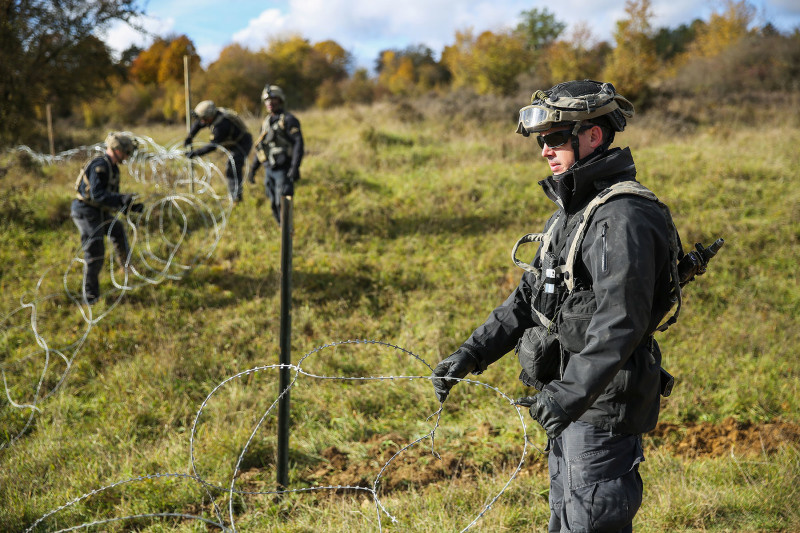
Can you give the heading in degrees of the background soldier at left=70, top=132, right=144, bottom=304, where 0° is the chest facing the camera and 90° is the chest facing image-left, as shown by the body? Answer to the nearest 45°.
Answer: approximately 270°

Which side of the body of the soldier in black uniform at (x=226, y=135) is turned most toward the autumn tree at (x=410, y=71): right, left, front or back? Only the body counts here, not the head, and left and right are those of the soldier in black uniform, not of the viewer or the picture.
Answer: right

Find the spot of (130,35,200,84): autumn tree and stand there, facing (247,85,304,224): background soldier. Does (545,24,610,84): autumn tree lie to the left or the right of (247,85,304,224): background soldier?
left

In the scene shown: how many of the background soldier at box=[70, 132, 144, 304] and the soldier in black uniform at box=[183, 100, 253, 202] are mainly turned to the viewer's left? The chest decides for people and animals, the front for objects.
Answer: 1

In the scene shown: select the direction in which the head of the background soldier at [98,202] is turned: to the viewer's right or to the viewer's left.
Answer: to the viewer's right

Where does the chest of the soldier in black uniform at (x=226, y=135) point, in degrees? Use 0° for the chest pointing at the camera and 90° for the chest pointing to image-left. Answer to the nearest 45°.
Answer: approximately 90°

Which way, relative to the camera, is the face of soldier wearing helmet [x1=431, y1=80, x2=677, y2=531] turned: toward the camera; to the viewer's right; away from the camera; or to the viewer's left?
to the viewer's left

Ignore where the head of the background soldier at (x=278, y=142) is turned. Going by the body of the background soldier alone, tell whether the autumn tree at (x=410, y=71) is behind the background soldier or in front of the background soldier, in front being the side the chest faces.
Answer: behind

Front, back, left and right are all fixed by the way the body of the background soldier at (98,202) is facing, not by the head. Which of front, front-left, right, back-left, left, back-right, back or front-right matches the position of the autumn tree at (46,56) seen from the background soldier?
left

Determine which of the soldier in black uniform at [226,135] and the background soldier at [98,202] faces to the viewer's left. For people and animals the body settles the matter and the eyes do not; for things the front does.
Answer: the soldier in black uniform

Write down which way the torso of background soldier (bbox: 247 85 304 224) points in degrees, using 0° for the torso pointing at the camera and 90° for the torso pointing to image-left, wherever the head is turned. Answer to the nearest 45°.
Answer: approximately 45°

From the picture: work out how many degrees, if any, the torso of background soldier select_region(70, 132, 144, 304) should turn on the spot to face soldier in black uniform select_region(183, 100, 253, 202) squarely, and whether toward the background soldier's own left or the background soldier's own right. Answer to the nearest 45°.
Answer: approximately 45° to the background soldier's own left

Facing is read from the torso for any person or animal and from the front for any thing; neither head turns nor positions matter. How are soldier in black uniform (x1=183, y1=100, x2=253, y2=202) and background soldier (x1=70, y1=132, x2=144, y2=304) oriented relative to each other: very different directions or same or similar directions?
very different directions
